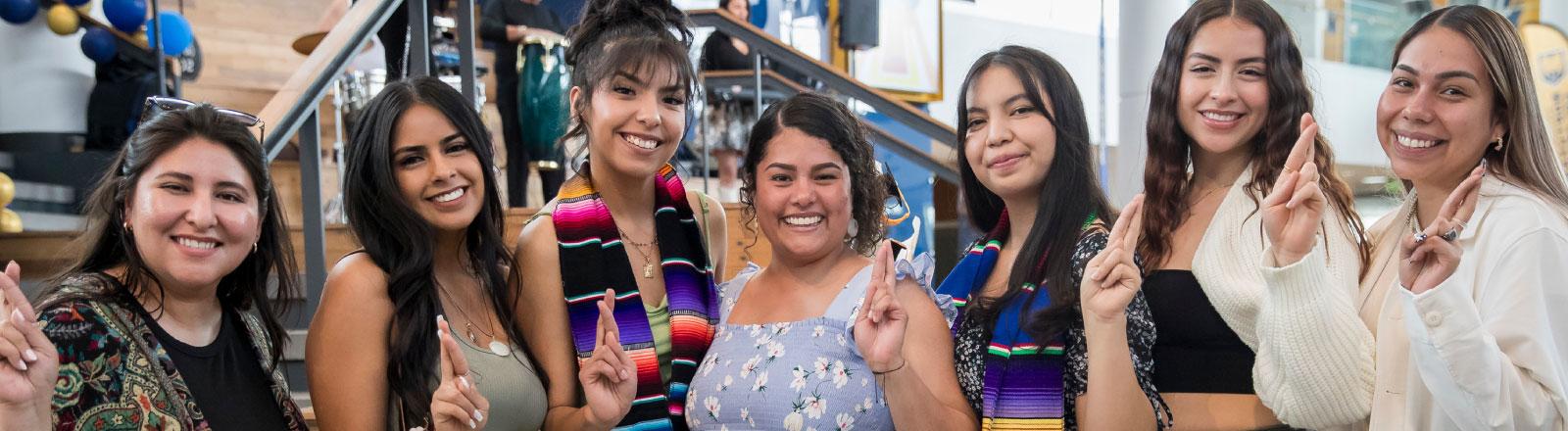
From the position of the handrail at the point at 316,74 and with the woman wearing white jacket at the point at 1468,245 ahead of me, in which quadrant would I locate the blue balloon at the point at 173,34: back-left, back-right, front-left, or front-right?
back-left

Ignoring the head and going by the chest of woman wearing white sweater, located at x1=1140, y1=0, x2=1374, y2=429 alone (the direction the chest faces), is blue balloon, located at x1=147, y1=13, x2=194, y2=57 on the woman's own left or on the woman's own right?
on the woman's own right

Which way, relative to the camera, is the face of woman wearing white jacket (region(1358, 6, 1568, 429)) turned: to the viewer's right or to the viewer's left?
to the viewer's left

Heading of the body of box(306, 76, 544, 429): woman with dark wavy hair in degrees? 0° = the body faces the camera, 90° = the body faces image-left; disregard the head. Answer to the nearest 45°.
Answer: approximately 315°

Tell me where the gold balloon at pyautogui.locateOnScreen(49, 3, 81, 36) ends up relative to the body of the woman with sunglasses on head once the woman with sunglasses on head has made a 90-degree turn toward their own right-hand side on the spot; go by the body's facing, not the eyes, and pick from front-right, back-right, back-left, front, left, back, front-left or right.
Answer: back-right

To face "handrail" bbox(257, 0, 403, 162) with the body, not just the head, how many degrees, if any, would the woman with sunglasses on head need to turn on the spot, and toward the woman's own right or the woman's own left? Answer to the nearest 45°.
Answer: approximately 135° to the woman's own left
